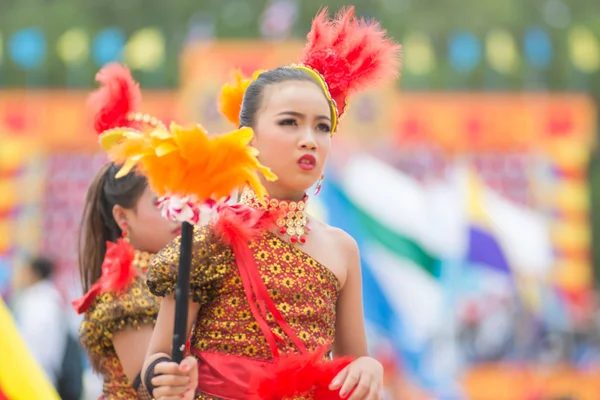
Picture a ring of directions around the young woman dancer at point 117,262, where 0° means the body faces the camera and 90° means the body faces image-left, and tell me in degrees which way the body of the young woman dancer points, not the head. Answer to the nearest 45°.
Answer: approximately 270°

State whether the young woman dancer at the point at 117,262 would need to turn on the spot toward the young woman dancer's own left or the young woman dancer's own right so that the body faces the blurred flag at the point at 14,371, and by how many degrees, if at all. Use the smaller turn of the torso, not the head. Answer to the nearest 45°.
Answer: approximately 135° to the young woman dancer's own right

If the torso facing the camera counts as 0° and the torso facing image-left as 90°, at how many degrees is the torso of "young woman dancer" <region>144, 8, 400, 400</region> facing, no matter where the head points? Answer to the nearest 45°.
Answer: approximately 315°

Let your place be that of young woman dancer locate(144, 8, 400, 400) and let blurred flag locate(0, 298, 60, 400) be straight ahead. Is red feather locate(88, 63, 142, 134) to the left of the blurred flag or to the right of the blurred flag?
right

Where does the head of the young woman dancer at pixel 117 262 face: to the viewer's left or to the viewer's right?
to the viewer's right
